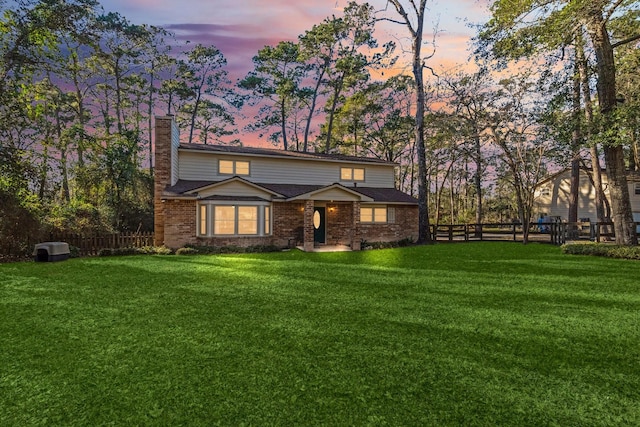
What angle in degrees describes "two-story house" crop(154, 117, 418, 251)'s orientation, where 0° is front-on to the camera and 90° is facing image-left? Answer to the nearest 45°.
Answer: approximately 0°

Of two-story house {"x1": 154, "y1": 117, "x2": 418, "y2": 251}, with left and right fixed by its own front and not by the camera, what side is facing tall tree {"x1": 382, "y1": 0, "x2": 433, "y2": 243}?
left

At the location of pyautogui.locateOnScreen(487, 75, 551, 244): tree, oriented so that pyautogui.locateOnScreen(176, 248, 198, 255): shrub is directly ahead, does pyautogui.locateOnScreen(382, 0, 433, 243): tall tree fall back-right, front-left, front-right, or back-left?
front-right

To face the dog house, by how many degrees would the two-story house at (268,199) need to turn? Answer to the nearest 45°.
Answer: approximately 45° to its right

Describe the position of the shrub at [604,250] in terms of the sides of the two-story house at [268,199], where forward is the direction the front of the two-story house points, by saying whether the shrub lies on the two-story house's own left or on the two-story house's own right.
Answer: on the two-story house's own left

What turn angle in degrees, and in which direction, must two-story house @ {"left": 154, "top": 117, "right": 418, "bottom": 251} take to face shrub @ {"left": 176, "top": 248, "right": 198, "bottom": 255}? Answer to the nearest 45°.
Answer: approximately 45° to its right

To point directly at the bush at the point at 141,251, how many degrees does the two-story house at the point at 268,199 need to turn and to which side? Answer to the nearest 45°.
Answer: approximately 45° to its right

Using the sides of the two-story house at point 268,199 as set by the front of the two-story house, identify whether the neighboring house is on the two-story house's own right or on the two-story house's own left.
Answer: on the two-story house's own left

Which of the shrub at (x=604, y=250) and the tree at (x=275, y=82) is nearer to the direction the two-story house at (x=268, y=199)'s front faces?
the shrub

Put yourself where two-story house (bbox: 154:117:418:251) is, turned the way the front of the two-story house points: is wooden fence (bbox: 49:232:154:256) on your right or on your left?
on your right

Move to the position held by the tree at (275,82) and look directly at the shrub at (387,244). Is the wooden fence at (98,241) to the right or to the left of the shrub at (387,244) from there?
right

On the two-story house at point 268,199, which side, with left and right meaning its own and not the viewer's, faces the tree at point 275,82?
back

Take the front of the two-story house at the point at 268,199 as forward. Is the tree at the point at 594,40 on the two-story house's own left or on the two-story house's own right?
on the two-story house's own left

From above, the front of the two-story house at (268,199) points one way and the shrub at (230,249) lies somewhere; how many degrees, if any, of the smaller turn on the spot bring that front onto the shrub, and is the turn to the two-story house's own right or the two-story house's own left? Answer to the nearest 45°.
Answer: approximately 45° to the two-story house's own right

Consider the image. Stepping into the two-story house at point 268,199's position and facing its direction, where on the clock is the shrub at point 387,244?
The shrub is roughly at 9 o'clock from the two-story house.
